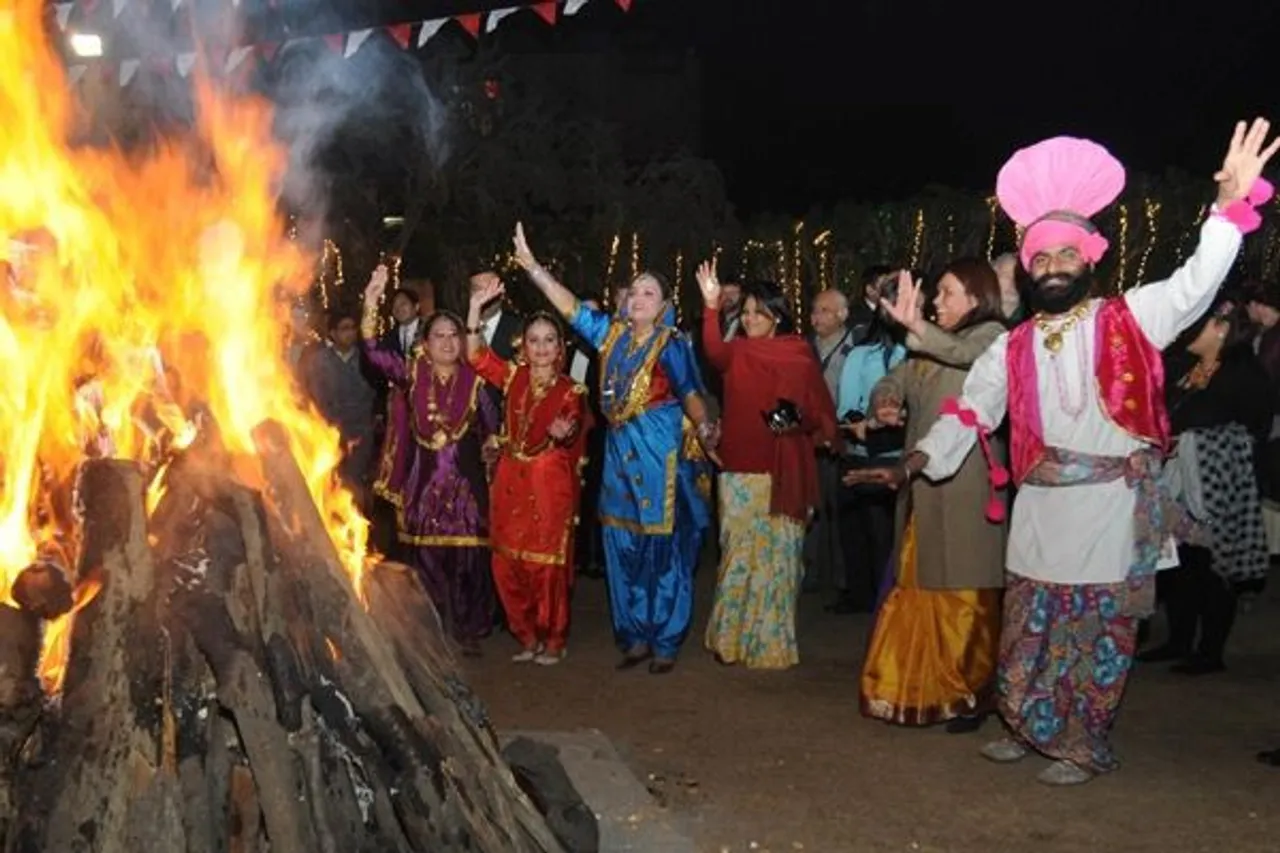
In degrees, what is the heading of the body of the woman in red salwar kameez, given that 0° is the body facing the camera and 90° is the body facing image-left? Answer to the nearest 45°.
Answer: approximately 0°

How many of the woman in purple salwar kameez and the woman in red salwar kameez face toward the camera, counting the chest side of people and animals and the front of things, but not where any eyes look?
2

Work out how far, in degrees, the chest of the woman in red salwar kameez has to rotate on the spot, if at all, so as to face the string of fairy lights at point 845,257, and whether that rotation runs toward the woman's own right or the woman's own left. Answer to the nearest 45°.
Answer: approximately 135° to the woman's own left

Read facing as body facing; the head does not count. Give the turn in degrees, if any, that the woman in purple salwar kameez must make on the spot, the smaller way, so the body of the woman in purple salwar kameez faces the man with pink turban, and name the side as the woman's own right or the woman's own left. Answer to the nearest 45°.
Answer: approximately 45° to the woman's own left
